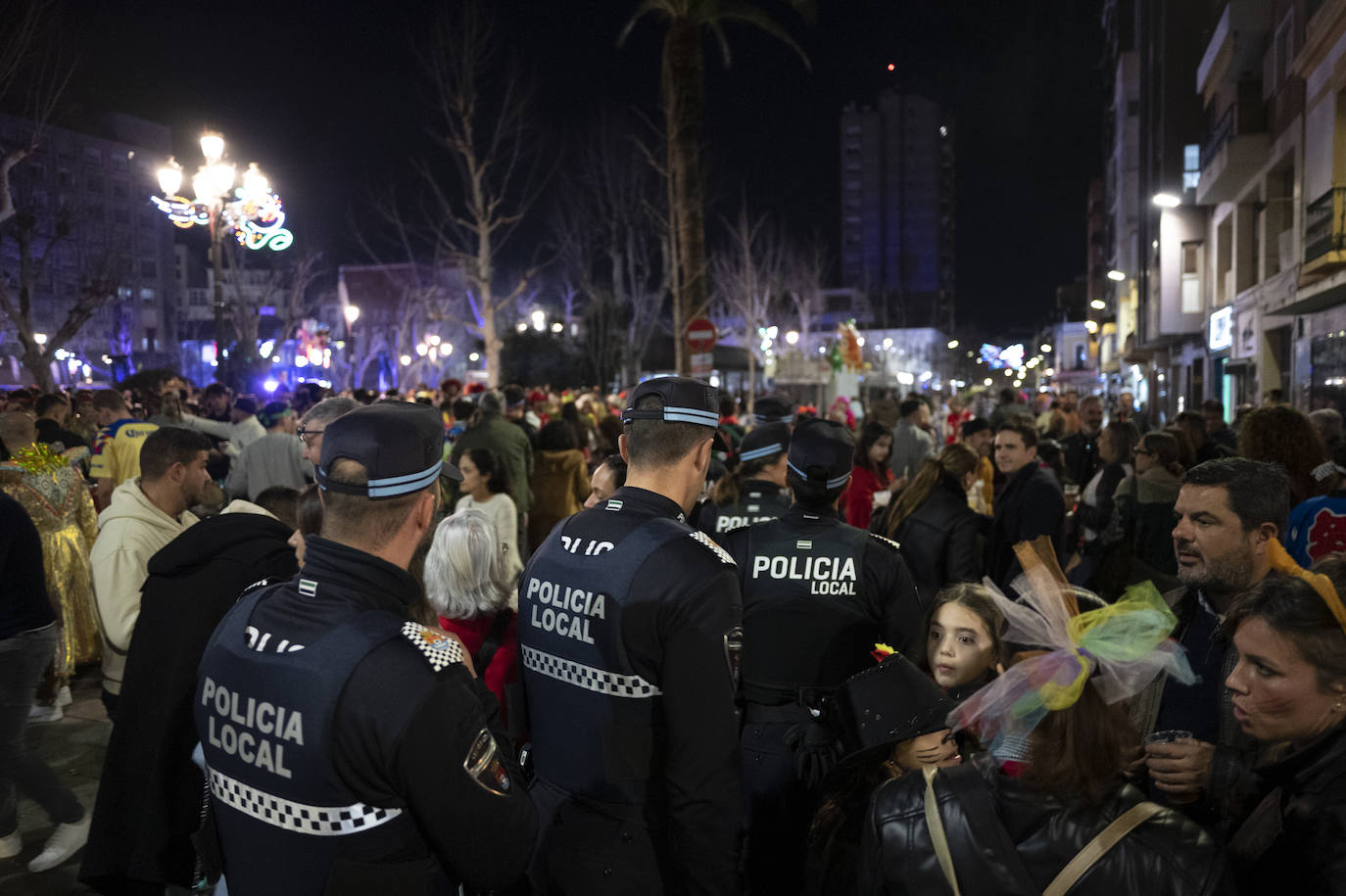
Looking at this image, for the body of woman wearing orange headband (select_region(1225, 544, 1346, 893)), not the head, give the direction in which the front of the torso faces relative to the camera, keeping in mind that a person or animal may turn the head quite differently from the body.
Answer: to the viewer's left

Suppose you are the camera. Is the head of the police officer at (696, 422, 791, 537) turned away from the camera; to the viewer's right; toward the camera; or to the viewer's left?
away from the camera

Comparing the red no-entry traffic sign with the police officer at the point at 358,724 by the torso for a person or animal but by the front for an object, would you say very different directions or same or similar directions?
very different directions

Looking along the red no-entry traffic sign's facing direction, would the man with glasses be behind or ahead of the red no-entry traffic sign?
ahead

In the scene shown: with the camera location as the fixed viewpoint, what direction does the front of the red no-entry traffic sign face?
facing the viewer

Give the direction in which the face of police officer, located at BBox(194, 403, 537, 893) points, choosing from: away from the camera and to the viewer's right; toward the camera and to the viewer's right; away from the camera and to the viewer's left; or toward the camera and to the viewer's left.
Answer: away from the camera and to the viewer's right

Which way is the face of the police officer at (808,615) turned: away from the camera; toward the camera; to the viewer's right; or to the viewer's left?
away from the camera

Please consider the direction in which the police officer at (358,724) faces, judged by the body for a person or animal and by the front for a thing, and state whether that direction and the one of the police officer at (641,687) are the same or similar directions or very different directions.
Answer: same or similar directions

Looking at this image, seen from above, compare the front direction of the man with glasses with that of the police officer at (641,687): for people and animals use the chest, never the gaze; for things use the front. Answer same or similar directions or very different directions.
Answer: very different directions

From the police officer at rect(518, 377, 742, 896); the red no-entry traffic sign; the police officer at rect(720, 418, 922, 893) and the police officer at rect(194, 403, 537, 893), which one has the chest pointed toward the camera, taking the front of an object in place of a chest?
the red no-entry traffic sign

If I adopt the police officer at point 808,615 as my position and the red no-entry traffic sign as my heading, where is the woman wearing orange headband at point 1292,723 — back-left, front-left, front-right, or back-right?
back-right

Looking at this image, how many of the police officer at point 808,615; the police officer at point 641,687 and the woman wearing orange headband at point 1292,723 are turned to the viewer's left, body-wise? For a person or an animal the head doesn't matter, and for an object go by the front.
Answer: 1

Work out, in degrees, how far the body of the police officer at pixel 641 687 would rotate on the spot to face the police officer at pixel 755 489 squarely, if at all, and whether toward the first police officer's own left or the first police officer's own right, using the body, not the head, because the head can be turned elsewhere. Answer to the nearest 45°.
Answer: approximately 45° to the first police officer's own left

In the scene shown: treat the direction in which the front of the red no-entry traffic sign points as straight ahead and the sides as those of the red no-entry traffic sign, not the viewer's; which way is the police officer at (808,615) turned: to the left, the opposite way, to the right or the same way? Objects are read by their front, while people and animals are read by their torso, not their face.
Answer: the opposite way
